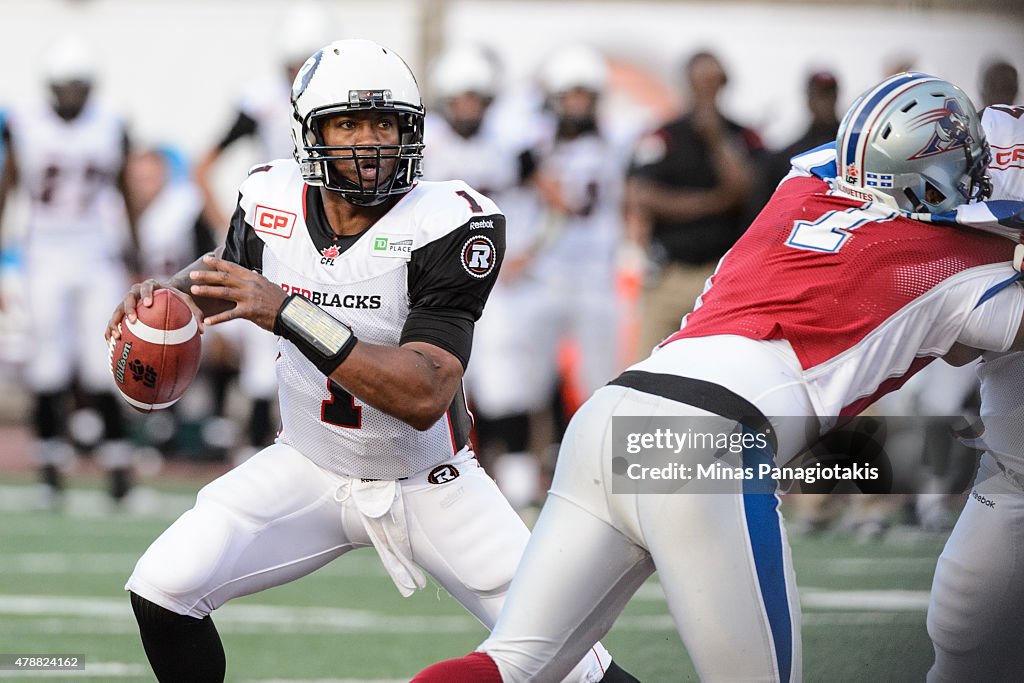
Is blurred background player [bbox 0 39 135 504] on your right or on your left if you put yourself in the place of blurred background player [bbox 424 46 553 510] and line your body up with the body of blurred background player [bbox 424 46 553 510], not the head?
on your right

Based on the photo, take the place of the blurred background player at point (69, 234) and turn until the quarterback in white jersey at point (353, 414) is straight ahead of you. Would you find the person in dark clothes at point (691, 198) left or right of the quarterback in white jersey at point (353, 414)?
left

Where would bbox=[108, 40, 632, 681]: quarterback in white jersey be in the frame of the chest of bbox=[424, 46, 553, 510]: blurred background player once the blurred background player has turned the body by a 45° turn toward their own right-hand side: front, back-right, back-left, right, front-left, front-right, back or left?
front-left

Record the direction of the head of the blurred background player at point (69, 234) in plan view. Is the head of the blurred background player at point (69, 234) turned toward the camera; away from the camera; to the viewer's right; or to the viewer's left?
toward the camera

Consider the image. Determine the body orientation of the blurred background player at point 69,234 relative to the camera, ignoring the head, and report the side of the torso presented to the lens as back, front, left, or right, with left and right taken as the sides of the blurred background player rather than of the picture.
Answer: front

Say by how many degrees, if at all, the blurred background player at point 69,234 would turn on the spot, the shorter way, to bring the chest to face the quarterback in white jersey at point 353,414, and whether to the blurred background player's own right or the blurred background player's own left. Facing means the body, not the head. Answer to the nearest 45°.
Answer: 0° — they already face them

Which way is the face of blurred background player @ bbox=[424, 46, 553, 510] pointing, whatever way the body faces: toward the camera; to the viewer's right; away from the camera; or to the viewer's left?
toward the camera

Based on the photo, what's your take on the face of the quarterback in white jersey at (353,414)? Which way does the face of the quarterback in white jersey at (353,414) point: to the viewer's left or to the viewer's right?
to the viewer's right

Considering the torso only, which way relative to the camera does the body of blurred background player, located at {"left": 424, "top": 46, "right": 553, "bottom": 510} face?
toward the camera
